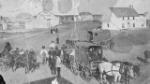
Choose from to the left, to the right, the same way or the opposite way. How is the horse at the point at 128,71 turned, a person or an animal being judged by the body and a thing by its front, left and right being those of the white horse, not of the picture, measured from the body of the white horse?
the same way
